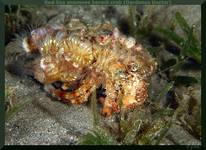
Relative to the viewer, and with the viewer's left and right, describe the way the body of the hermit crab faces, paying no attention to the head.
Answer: facing the viewer and to the right of the viewer
